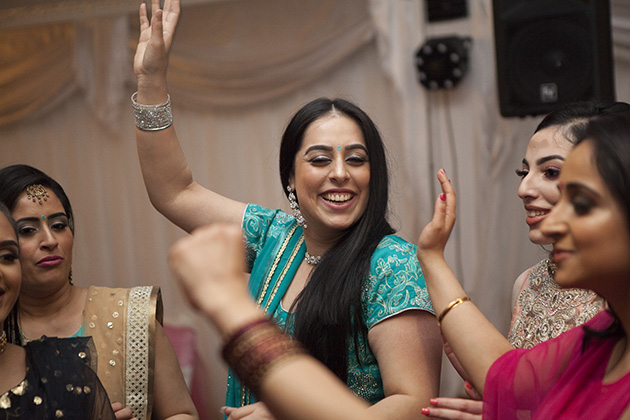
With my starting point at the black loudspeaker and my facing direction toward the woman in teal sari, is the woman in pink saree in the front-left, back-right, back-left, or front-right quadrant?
front-left

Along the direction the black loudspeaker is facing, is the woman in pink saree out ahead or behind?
ahead

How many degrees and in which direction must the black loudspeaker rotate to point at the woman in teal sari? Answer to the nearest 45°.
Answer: approximately 45° to its right

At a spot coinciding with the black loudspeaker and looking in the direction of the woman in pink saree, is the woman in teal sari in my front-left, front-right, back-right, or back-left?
front-right

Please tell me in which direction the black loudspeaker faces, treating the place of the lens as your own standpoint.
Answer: facing the viewer

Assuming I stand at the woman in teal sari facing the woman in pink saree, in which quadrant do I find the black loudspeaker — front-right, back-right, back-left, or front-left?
back-left
